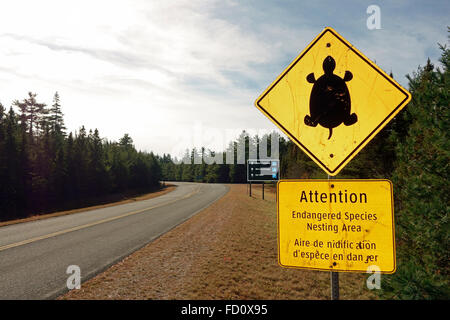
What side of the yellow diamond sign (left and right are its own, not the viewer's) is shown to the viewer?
front

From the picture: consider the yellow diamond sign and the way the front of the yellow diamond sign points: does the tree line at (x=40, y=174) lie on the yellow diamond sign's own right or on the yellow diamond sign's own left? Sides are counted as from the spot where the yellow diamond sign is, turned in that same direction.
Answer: on the yellow diamond sign's own right
